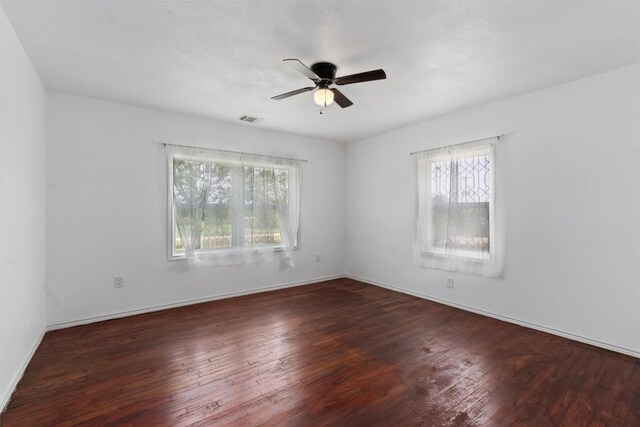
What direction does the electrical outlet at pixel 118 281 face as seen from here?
toward the camera

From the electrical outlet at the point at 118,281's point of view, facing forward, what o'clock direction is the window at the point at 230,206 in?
The window is roughly at 9 o'clock from the electrical outlet.

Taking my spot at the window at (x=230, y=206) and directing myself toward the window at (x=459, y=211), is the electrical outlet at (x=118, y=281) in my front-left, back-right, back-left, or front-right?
back-right

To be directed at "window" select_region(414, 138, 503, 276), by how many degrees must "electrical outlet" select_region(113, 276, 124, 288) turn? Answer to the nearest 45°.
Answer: approximately 45° to its left
